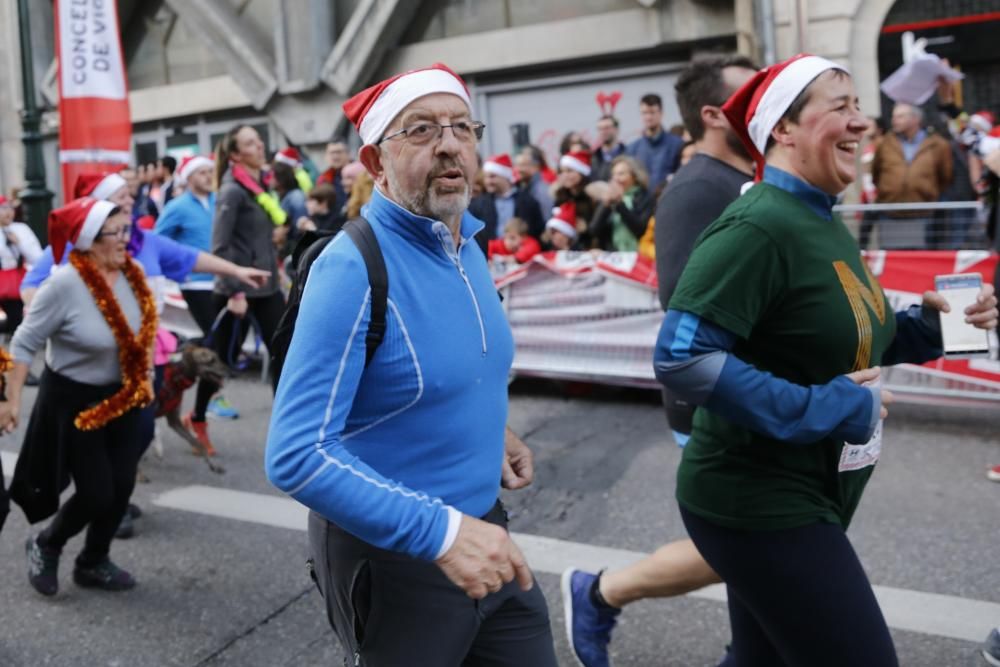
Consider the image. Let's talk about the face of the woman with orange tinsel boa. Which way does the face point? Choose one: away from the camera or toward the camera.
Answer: toward the camera

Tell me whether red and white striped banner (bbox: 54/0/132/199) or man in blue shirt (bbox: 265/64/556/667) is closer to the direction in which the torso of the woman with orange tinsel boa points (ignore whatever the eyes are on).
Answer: the man in blue shirt

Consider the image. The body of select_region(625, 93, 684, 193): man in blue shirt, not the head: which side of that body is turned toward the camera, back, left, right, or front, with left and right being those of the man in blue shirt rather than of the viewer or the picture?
front

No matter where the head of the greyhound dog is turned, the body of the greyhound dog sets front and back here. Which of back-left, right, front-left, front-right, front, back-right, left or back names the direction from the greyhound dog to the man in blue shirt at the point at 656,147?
front-left

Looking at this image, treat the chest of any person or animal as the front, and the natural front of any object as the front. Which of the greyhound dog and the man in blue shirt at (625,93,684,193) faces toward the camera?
the man in blue shirt

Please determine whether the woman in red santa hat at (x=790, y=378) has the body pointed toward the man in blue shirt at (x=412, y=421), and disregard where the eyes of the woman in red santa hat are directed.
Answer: no

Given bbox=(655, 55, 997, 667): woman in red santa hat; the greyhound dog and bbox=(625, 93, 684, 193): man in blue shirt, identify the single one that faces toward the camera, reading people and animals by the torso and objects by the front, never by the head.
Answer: the man in blue shirt

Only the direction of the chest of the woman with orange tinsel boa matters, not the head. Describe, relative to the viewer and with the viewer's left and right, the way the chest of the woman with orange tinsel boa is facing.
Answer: facing the viewer and to the right of the viewer

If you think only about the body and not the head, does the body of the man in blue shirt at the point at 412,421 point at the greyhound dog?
no

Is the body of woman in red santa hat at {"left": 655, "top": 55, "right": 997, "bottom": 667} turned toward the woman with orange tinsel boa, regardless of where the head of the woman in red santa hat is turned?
no

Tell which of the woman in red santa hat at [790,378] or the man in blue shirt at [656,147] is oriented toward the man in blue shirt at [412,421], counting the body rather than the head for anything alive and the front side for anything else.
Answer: the man in blue shirt at [656,147]

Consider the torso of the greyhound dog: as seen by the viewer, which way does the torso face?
to the viewer's right

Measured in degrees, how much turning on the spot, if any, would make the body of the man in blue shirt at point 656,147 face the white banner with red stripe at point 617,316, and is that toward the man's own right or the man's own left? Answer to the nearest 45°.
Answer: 0° — they already face it
